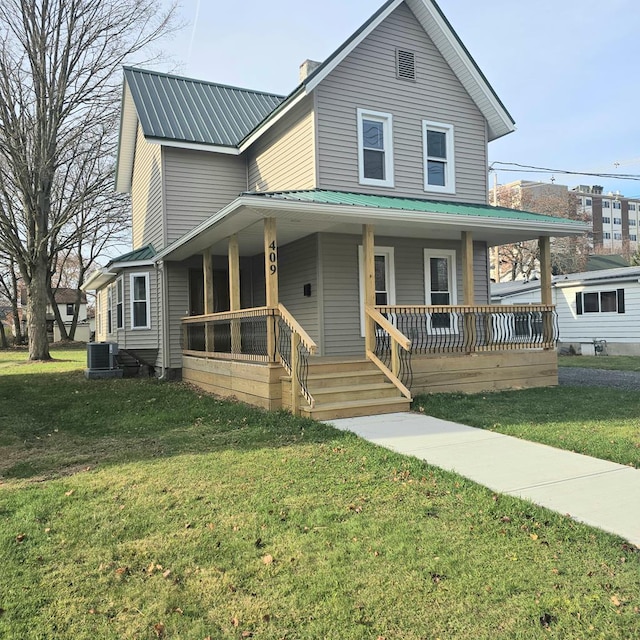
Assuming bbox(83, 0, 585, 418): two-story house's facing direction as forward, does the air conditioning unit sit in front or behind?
behind

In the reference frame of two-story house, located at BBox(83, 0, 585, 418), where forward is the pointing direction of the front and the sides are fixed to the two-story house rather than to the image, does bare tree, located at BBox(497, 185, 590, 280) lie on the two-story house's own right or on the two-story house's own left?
on the two-story house's own left

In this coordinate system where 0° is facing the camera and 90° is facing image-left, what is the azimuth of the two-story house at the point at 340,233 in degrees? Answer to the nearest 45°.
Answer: approximately 315°

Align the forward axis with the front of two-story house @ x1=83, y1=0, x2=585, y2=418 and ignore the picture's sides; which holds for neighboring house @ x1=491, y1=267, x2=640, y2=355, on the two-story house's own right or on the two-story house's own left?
on the two-story house's own left
